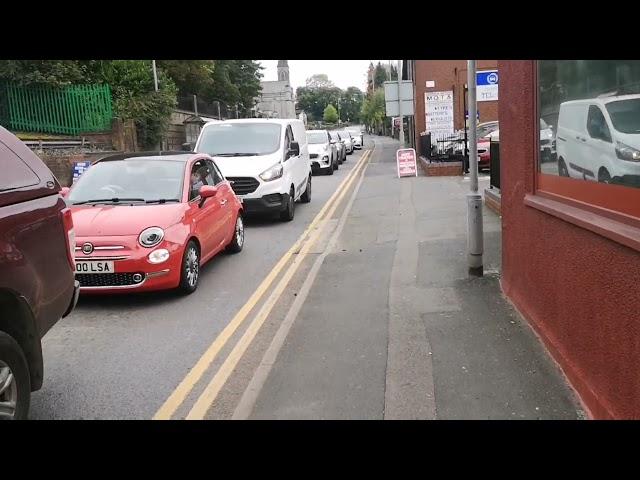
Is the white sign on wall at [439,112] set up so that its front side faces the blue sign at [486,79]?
no

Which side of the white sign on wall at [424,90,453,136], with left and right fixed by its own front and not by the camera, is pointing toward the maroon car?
front

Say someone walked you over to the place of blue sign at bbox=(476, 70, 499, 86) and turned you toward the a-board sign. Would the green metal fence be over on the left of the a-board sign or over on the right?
left

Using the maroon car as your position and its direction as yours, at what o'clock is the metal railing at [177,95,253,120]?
The metal railing is roughly at 5 o'clock from the maroon car.

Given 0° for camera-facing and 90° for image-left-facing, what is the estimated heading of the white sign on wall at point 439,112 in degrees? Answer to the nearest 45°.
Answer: approximately 0°

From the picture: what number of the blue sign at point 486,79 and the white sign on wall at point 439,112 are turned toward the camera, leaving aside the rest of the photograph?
2

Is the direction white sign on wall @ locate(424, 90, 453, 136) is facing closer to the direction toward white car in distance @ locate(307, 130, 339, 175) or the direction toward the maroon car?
the maroon car

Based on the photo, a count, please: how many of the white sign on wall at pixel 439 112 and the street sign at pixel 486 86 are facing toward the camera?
2

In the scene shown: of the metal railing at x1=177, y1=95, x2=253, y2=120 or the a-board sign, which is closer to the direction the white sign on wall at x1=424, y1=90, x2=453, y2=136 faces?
the a-board sign

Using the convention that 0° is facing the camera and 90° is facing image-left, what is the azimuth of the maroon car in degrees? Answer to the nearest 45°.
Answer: approximately 45°

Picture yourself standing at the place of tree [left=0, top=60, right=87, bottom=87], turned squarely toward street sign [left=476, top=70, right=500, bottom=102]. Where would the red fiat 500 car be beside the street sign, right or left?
right

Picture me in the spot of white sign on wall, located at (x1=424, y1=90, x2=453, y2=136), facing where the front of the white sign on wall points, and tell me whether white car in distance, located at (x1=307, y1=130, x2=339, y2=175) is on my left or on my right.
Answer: on my right

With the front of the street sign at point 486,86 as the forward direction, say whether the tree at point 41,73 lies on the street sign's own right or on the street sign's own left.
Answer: on the street sign's own right
